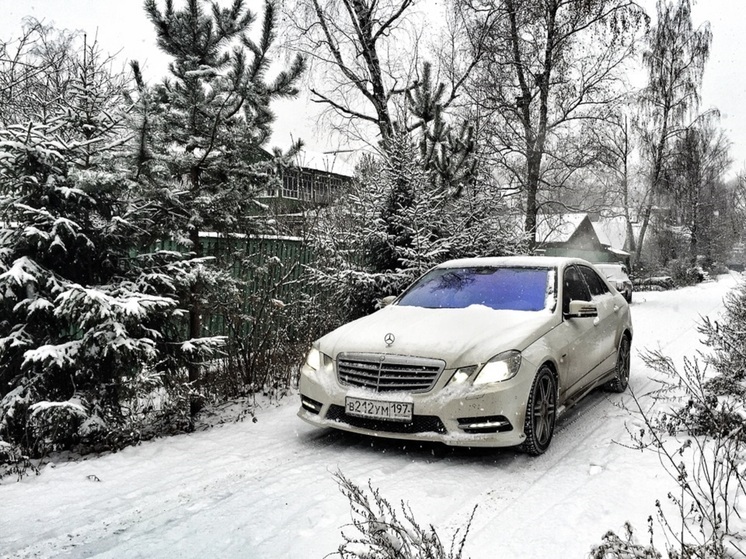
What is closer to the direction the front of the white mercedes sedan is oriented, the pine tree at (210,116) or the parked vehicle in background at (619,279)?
the pine tree

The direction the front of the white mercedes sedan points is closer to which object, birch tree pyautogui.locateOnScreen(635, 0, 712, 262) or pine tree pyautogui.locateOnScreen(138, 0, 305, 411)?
the pine tree

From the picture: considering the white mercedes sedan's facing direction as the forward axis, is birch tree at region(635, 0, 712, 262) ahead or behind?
behind

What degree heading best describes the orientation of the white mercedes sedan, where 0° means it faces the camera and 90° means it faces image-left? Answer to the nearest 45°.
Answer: approximately 45°

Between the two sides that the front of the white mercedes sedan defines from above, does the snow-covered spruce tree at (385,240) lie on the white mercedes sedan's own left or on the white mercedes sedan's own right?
on the white mercedes sedan's own right

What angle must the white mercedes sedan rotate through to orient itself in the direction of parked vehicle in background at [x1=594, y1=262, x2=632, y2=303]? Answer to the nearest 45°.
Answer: approximately 135° to its right

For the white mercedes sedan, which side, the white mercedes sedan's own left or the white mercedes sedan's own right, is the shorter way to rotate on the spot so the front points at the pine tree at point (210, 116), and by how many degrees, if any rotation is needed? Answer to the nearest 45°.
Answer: approximately 45° to the white mercedes sedan's own right
